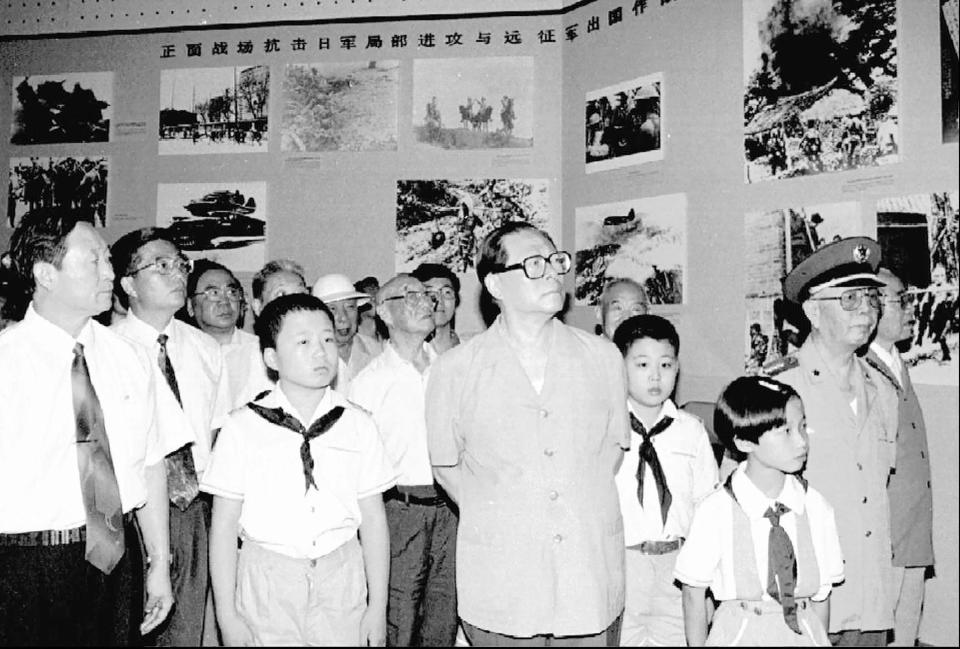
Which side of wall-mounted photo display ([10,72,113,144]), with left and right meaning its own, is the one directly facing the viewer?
front

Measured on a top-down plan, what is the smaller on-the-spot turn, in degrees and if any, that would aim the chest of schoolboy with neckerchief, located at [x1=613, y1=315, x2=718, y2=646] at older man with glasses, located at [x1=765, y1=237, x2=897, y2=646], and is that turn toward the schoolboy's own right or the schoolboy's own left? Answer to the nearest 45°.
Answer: approximately 90° to the schoolboy's own left

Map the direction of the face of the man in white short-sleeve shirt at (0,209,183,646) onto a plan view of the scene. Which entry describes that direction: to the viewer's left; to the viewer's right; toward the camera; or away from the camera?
to the viewer's right

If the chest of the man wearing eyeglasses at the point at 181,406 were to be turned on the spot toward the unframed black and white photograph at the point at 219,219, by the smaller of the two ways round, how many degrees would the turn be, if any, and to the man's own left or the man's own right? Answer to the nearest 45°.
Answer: approximately 135° to the man's own left

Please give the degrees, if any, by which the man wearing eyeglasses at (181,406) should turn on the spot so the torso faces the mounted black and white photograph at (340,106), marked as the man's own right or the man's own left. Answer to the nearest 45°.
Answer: approximately 90° to the man's own left

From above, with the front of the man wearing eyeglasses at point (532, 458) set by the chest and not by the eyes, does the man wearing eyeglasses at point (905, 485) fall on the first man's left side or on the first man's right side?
on the first man's left side

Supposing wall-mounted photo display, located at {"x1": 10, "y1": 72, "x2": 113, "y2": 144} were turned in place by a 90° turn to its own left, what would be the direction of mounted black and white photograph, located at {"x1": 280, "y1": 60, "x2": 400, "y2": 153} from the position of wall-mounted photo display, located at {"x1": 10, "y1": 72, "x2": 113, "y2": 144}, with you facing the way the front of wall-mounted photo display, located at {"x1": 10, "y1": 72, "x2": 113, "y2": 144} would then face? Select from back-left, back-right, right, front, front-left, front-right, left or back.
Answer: front-right

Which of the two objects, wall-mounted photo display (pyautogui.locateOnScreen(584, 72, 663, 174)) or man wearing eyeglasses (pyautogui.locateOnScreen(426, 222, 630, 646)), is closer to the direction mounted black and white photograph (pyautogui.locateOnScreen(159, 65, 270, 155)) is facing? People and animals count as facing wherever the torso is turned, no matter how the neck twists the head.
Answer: the man wearing eyeglasses

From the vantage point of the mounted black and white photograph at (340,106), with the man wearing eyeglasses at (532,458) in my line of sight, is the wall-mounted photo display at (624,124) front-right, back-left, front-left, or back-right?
front-left

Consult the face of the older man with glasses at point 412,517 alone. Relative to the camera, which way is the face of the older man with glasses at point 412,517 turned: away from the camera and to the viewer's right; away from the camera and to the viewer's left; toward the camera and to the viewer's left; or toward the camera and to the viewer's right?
toward the camera and to the viewer's right

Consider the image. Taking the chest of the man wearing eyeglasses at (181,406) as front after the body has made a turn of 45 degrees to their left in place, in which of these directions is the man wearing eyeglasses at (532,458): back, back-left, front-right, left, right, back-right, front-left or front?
front-right

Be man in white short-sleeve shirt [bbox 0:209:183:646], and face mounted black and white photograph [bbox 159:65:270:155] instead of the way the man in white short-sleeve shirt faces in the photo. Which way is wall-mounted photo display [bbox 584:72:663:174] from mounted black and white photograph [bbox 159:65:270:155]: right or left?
right
